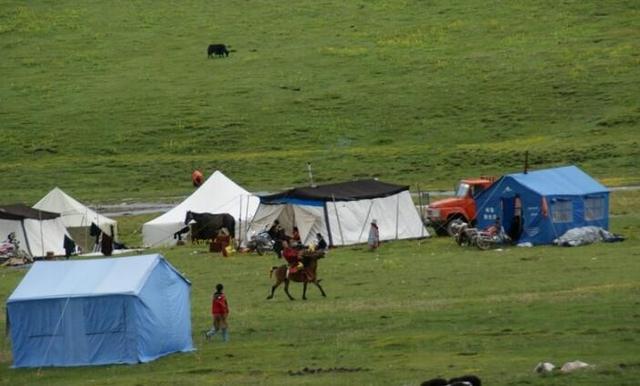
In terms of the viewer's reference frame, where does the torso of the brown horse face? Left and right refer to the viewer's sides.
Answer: facing to the right of the viewer

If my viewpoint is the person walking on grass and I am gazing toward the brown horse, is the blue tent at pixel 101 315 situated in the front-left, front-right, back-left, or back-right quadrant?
back-left
